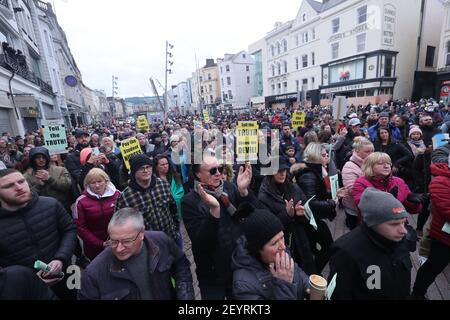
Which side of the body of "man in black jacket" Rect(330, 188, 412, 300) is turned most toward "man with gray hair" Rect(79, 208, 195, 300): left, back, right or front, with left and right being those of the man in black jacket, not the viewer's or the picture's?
right

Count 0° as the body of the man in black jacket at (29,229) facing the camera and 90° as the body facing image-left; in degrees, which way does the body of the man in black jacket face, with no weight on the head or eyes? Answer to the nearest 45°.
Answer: approximately 0°

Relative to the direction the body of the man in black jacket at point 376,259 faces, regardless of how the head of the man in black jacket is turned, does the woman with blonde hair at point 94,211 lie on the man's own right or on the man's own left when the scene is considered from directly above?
on the man's own right

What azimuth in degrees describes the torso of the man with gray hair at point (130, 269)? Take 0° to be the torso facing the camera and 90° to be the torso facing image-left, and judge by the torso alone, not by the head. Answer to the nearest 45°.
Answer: approximately 0°

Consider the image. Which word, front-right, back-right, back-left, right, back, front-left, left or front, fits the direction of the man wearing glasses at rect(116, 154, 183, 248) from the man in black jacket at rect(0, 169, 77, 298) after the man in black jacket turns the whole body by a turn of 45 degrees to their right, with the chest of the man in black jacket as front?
back-left

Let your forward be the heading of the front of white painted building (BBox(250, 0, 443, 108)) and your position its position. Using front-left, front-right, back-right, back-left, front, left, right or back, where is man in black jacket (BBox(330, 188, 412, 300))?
front-left

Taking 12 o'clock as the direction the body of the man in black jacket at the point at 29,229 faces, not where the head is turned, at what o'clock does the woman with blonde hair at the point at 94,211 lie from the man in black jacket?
The woman with blonde hair is roughly at 8 o'clock from the man in black jacket.

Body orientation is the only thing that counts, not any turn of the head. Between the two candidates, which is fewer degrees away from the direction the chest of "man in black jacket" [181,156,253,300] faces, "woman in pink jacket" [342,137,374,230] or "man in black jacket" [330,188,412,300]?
the man in black jacket

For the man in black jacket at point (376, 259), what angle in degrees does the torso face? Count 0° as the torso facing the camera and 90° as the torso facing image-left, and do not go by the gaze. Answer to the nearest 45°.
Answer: approximately 315°

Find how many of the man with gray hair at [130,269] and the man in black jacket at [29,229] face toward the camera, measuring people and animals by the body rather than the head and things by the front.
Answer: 2

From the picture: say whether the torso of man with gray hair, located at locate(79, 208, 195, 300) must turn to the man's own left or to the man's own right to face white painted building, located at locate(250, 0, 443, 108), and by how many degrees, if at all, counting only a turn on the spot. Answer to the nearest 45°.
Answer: approximately 135° to the man's own left

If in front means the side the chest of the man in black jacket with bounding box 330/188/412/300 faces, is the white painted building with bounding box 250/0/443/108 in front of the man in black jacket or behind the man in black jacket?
behind
